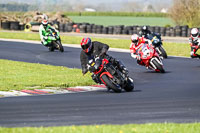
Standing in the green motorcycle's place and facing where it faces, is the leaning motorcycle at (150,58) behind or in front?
in front

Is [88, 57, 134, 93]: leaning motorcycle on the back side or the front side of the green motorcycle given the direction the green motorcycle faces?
on the front side

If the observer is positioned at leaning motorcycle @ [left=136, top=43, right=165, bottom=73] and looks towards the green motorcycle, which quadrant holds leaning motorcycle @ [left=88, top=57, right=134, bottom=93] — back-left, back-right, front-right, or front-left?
back-left

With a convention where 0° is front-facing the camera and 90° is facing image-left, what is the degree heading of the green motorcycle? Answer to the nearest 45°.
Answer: approximately 315°
